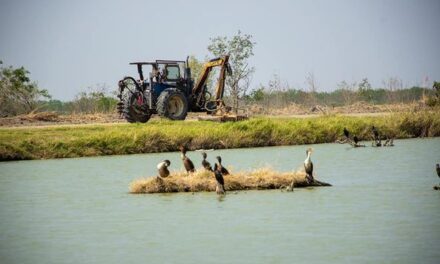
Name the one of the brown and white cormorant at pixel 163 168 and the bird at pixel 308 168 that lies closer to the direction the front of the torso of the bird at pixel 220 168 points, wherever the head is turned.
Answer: the brown and white cormorant

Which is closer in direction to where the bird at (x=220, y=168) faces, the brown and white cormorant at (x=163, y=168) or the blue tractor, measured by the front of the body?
the brown and white cormorant
